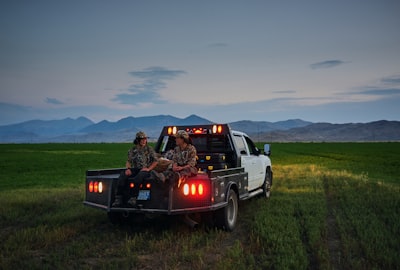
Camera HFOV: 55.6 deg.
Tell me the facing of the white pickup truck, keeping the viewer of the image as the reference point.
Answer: facing away from the viewer and to the right of the viewer

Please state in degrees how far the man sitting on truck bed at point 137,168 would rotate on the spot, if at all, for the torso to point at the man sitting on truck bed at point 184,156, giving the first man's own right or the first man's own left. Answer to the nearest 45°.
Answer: approximately 135° to the first man's own left

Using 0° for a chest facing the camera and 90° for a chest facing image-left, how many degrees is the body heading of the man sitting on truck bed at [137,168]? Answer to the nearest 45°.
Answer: approximately 45°
